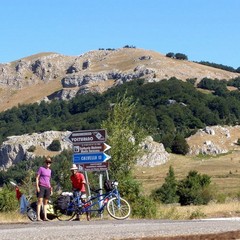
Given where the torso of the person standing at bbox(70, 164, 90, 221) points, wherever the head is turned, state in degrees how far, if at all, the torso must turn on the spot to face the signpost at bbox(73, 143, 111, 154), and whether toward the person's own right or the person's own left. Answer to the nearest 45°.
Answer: approximately 135° to the person's own right

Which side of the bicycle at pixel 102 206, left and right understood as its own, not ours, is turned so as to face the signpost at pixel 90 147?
left

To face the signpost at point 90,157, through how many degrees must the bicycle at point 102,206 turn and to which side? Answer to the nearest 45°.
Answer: approximately 90° to its left

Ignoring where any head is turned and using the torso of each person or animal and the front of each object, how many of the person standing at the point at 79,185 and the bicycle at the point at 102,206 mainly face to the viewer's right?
1

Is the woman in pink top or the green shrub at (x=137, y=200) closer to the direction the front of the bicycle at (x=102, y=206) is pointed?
the green shrub

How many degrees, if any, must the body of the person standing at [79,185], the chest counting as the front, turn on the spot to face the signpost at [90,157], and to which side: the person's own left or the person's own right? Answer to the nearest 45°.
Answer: approximately 135° to the person's own right

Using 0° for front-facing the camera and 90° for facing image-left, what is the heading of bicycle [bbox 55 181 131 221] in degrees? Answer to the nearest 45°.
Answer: approximately 270°

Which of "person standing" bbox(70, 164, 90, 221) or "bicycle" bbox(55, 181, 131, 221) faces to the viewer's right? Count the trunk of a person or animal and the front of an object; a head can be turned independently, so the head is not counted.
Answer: the bicycle

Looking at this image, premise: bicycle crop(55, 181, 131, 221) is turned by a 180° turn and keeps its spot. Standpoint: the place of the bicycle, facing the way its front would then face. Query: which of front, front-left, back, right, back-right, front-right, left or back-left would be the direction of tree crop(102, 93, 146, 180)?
right

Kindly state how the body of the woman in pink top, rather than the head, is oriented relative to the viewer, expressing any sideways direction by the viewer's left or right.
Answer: facing the viewer and to the right of the viewer

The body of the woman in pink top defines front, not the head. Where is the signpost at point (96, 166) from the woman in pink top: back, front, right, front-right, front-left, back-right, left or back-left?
left

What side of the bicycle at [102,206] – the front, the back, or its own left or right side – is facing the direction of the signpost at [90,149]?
left
